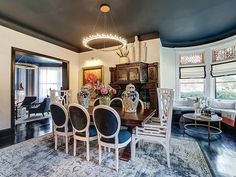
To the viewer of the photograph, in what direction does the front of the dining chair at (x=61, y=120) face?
facing away from the viewer and to the right of the viewer

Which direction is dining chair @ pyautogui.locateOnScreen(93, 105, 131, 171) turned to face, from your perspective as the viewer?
facing away from the viewer and to the right of the viewer

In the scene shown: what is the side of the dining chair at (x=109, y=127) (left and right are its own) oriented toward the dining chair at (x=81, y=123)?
left

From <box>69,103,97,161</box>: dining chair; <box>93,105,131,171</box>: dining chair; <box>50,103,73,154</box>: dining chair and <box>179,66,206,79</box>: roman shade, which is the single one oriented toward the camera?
the roman shade

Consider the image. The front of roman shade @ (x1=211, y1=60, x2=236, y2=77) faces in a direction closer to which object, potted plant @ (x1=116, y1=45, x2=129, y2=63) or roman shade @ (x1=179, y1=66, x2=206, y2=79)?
the potted plant

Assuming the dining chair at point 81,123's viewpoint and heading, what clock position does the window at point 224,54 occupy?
The window is roughly at 1 o'clock from the dining chair.

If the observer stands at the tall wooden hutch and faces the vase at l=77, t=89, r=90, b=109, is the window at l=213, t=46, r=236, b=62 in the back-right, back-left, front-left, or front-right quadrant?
back-left

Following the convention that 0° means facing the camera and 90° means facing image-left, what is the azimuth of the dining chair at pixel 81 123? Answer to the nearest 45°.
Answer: approximately 225°

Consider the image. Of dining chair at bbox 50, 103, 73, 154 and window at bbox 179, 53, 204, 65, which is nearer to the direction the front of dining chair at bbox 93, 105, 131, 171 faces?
the window

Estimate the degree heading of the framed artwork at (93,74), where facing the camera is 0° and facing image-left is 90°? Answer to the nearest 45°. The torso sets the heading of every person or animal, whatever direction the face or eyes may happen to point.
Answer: approximately 45°

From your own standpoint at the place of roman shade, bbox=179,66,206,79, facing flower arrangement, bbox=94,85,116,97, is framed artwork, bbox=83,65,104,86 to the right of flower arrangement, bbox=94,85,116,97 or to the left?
right

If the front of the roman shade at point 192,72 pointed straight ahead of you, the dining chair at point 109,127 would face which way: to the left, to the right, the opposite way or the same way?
the opposite way

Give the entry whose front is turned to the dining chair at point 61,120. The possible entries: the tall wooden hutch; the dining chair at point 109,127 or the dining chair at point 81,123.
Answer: the tall wooden hutch
